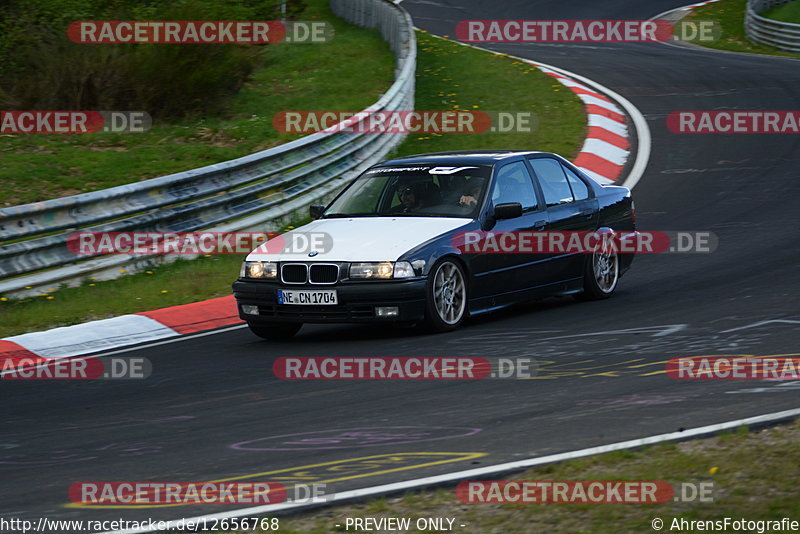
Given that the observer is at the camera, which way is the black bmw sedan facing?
facing the viewer and to the left of the viewer

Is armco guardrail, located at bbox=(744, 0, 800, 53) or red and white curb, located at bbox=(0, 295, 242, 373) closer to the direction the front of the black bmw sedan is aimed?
the red and white curb

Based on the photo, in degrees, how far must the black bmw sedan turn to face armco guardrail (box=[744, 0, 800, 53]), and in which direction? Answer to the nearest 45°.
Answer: approximately 135° to its right

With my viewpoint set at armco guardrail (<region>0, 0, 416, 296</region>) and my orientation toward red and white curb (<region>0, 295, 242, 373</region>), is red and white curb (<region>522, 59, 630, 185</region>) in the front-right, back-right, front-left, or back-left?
back-left

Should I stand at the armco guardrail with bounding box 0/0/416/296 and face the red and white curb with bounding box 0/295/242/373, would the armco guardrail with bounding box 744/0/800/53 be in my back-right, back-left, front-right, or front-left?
back-left

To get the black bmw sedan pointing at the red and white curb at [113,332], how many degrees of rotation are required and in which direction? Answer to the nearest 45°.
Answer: approximately 45° to its right

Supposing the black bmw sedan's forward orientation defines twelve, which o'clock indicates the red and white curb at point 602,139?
The red and white curb is roughly at 5 o'clock from the black bmw sedan.
